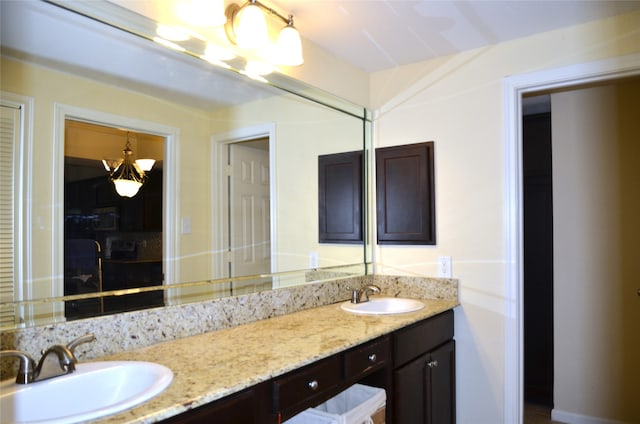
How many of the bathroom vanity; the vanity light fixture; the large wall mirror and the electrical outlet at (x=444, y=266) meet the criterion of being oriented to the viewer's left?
0

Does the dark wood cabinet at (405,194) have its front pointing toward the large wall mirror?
yes

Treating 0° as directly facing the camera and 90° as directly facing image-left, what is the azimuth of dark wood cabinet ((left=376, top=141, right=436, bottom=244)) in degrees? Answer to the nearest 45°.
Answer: approximately 45°

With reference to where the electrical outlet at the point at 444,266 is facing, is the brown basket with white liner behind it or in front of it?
in front

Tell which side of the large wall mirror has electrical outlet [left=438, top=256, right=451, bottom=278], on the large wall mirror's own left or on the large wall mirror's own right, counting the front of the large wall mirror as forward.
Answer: on the large wall mirror's own left

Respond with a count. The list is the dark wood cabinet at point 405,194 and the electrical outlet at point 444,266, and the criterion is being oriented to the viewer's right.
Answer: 0

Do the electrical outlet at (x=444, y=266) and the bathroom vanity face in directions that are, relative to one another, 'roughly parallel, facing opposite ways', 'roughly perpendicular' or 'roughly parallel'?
roughly perpendicular

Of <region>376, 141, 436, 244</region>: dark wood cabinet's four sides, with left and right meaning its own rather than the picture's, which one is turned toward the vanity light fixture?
front

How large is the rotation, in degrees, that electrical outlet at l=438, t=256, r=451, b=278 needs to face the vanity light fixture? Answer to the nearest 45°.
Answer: approximately 45° to its right

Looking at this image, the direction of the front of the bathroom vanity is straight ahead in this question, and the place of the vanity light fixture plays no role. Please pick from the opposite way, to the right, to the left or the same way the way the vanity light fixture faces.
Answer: the same way

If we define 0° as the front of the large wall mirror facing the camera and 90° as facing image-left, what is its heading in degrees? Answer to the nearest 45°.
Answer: approximately 315°

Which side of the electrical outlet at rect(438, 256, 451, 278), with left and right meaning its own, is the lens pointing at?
front

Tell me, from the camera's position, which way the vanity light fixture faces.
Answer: facing the viewer and to the right of the viewer

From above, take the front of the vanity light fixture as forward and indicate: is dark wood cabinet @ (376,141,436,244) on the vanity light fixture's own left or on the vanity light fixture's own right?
on the vanity light fixture's own left
